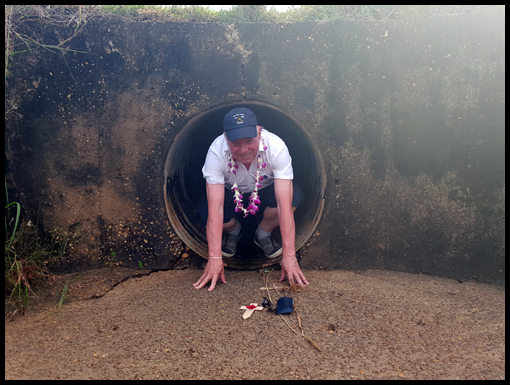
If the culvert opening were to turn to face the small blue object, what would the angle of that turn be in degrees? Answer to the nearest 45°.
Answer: approximately 45° to its left

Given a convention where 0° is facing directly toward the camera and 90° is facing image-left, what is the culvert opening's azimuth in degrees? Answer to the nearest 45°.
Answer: approximately 0°

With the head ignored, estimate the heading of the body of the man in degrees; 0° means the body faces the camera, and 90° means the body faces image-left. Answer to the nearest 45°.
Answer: approximately 0°
